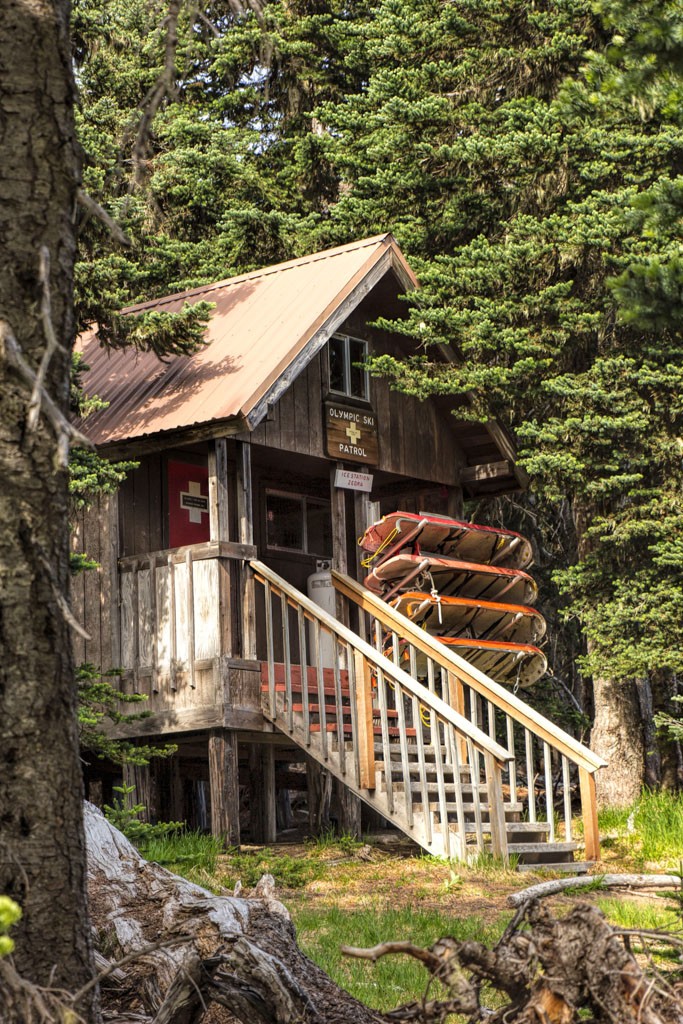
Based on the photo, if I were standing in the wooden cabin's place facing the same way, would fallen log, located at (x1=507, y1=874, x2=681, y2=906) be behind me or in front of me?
in front

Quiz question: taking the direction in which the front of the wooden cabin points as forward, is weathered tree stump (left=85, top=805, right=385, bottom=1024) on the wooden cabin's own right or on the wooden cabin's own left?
on the wooden cabin's own right

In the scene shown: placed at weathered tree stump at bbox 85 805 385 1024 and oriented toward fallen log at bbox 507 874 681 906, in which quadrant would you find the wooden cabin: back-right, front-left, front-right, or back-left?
front-left

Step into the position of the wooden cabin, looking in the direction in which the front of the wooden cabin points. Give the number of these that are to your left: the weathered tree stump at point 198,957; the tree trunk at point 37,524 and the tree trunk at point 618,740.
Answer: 1

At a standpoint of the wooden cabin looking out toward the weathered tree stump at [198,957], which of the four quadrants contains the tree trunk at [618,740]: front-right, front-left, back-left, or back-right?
back-left

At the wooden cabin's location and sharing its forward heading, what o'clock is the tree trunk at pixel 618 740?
The tree trunk is roughly at 9 o'clock from the wooden cabin.

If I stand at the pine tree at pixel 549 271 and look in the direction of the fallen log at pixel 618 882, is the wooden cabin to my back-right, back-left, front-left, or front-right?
front-right

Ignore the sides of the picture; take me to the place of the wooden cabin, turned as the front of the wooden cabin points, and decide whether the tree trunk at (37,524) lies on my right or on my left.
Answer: on my right

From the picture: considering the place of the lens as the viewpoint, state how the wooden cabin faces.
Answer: facing the viewer and to the right of the viewer
